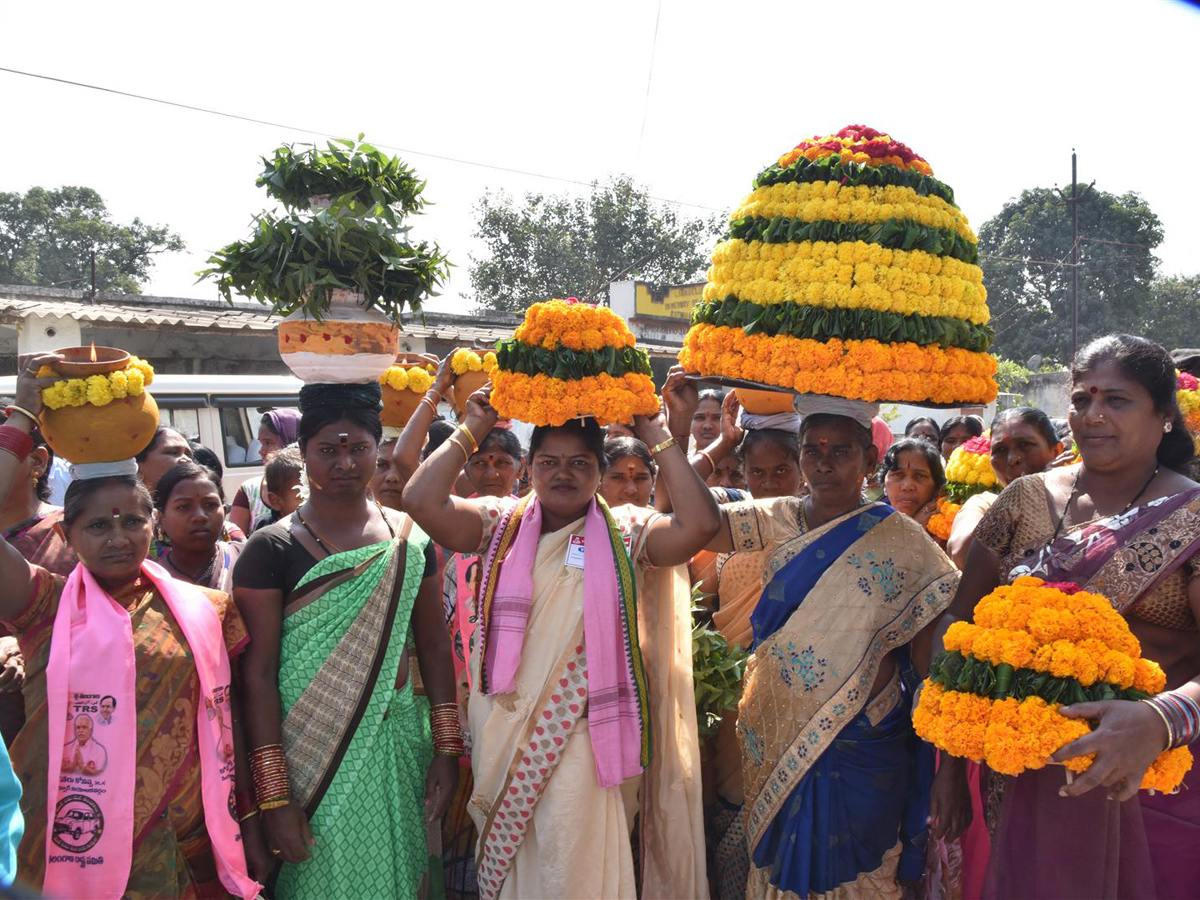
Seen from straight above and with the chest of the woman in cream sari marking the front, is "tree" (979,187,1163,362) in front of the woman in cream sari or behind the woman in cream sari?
behind

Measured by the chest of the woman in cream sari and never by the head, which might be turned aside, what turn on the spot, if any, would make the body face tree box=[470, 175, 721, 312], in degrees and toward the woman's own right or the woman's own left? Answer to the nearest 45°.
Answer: approximately 180°

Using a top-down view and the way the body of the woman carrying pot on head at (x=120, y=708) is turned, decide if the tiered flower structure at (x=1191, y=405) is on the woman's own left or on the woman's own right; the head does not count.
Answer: on the woman's own left

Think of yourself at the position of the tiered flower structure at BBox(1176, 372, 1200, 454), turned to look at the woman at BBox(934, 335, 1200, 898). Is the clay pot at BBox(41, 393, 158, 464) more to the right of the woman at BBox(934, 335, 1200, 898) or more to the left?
right

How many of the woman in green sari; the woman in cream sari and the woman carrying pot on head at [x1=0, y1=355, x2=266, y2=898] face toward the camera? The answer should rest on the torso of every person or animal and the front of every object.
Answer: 3

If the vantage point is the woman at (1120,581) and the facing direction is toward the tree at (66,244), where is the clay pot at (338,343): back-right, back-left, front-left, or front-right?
front-left

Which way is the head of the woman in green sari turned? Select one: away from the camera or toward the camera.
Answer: toward the camera

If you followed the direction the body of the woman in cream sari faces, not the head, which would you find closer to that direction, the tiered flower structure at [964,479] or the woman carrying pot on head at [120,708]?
the woman carrying pot on head

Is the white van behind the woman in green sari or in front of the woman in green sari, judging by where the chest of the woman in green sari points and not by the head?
behind

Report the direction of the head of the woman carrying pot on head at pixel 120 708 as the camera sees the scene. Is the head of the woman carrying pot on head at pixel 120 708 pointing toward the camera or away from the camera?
toward the camera

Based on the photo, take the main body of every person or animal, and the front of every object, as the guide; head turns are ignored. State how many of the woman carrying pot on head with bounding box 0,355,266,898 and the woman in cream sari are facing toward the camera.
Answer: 2

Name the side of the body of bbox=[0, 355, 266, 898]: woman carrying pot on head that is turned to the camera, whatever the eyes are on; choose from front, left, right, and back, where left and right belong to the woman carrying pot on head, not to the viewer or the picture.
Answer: front

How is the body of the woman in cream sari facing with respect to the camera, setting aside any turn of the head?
toward the camera
